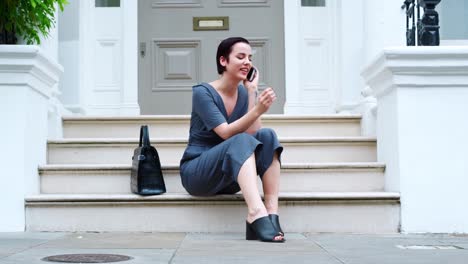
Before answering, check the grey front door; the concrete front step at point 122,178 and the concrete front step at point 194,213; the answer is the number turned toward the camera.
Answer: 3

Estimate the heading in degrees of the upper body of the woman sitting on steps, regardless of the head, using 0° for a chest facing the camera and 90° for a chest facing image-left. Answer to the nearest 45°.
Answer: approximately 315°

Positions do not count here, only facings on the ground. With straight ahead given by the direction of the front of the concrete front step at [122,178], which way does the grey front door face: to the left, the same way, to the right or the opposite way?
the same way

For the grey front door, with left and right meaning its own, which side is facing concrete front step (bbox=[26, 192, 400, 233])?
front

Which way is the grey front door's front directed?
toward the camera

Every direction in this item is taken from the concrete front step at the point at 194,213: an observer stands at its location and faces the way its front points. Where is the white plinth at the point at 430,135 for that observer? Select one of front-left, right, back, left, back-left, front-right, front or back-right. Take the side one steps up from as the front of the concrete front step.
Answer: left
